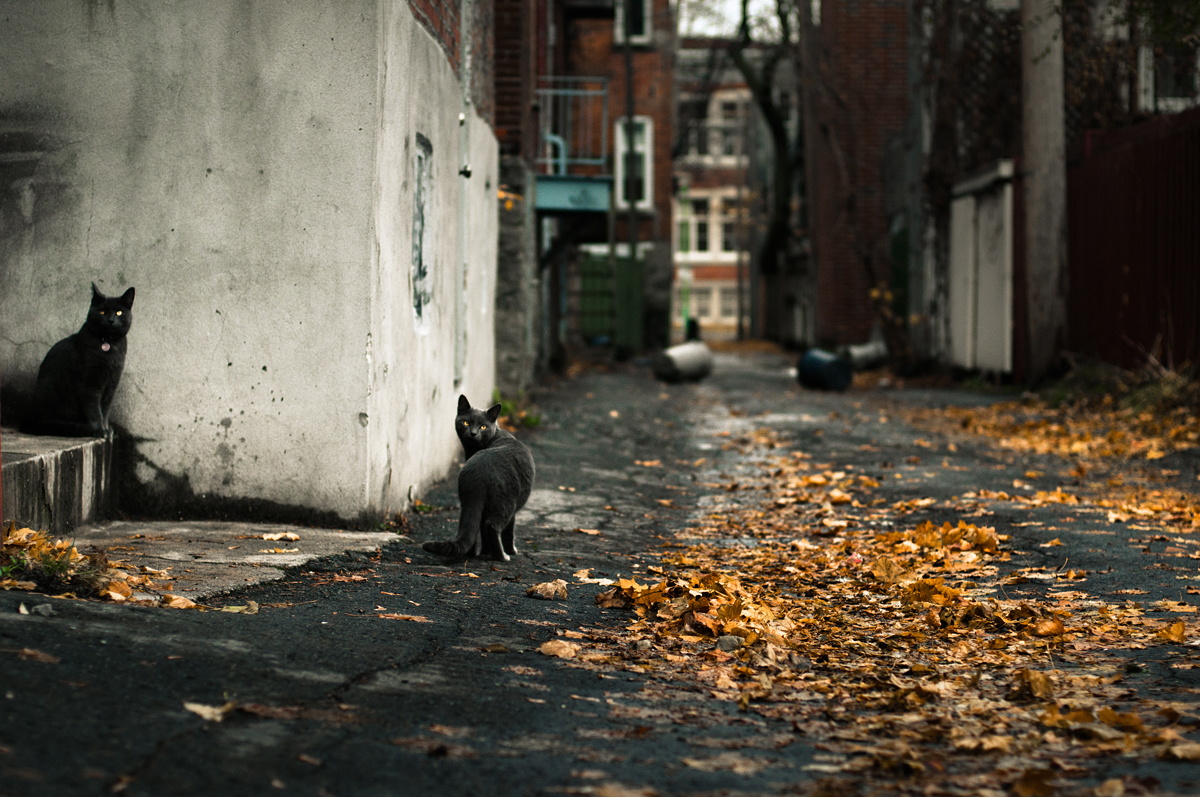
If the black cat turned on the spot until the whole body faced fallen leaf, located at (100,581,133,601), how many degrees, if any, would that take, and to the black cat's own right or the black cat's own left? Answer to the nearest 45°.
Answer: approximately 45° to the black cat's own right

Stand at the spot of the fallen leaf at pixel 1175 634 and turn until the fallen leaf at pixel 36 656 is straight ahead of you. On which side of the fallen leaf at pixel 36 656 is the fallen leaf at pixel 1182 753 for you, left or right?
left

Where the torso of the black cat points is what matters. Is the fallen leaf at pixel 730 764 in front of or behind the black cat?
in front

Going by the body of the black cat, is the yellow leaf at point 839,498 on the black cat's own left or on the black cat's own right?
on the black cat's own left

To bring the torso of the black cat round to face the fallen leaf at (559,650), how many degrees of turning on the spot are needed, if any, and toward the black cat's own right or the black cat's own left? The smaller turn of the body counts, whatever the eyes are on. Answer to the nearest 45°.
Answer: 0° — it already faces it

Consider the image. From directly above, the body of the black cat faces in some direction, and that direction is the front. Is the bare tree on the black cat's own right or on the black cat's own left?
on the black cat's own left

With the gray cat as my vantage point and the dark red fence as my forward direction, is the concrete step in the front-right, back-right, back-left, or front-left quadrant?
back-left

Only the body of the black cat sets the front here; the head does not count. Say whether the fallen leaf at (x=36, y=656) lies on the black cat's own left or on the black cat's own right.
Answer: on the black cat's own right

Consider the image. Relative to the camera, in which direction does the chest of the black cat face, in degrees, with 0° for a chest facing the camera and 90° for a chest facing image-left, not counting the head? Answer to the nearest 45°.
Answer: approximately 315°
